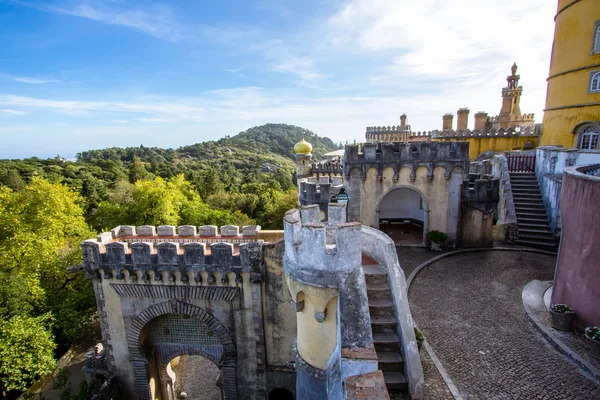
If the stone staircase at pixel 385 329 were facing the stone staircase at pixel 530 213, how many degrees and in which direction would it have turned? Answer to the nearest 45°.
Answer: approximately 135° to its left

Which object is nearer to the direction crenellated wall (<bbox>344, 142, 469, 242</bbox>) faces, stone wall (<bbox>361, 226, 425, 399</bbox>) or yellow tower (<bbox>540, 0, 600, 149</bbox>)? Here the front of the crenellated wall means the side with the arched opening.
the stone wall

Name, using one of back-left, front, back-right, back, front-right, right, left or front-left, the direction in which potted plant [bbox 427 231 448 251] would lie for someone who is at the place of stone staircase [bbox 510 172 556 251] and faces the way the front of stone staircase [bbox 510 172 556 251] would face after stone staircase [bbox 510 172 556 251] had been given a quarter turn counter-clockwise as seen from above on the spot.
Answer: back-right

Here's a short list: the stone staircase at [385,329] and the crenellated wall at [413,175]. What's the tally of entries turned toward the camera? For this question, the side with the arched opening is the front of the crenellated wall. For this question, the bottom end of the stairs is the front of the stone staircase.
2

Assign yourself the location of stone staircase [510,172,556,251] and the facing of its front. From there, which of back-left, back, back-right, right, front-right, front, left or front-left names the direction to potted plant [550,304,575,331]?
front

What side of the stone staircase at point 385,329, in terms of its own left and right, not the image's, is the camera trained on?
front

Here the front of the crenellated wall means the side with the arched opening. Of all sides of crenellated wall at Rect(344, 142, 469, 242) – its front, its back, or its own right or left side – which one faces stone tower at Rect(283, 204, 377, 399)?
front

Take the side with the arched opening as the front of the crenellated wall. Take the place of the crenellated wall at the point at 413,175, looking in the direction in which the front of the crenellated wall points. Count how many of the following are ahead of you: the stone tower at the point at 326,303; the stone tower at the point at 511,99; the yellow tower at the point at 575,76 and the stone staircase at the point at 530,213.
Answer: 1

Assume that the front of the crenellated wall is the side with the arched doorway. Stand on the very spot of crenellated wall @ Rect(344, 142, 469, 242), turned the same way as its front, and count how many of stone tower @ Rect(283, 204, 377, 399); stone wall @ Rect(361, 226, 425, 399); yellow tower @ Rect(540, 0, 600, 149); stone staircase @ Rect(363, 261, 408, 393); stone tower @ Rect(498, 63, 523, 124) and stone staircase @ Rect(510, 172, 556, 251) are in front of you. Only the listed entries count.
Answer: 3

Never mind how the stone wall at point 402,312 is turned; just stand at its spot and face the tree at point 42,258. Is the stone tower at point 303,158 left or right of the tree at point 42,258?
right

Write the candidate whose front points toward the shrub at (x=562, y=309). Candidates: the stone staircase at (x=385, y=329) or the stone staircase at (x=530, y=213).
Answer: the stone staircase at (x=530, y=213)

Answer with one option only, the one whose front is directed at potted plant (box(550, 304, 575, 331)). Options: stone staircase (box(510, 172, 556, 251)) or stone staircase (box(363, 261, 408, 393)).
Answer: stone staircase (box(510, 172, 556, 251))

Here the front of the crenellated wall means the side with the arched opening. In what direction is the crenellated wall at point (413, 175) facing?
toward the camera

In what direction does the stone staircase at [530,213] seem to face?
toward the camera
